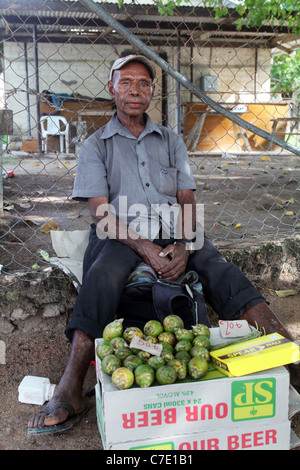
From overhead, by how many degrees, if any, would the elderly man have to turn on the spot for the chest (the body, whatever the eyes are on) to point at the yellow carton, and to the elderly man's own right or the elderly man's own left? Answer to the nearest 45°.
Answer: approximately 45° to the elderly man's own left

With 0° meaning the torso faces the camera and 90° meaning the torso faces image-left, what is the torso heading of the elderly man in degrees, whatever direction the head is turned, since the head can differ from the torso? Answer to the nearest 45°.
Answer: approximately 0°

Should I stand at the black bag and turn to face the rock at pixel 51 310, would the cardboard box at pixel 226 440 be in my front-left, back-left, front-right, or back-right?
back-left

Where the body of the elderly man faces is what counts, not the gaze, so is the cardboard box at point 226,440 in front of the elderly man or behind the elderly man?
in front

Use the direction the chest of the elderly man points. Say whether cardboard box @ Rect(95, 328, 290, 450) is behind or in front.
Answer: in front
